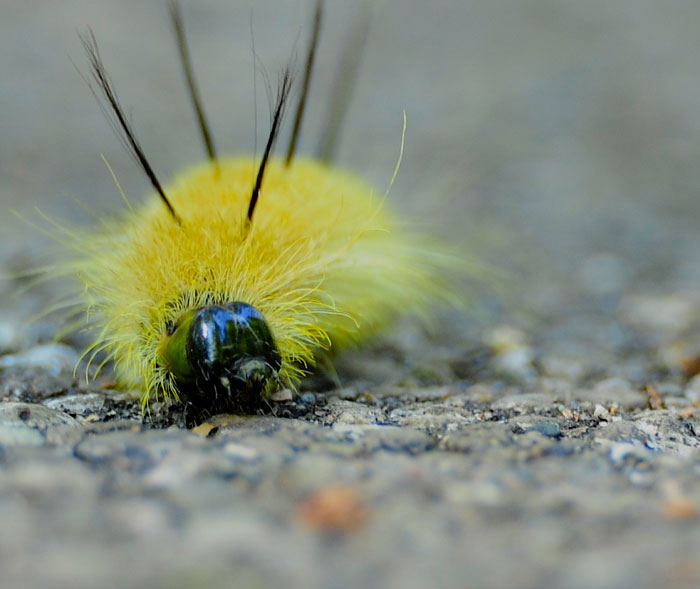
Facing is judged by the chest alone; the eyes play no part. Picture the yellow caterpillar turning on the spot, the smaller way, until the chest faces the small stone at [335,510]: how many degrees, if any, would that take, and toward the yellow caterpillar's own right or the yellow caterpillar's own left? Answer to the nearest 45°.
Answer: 0° — it already faces it

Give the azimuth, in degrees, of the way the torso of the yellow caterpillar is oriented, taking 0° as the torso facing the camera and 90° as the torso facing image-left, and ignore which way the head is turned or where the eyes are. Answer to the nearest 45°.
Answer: approximately 0°

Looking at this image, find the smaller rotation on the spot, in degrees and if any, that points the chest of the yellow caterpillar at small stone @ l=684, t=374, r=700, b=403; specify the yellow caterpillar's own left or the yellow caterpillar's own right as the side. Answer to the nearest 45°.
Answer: approximately 90° to the yellow caterpillar's own left

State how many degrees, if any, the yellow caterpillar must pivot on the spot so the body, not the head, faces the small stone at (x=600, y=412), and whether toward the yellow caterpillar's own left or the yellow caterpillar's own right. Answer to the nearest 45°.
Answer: approximately 90° to the yellow caterpillar's own left

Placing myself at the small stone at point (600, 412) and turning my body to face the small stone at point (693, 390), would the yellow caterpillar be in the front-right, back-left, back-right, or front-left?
back-left
